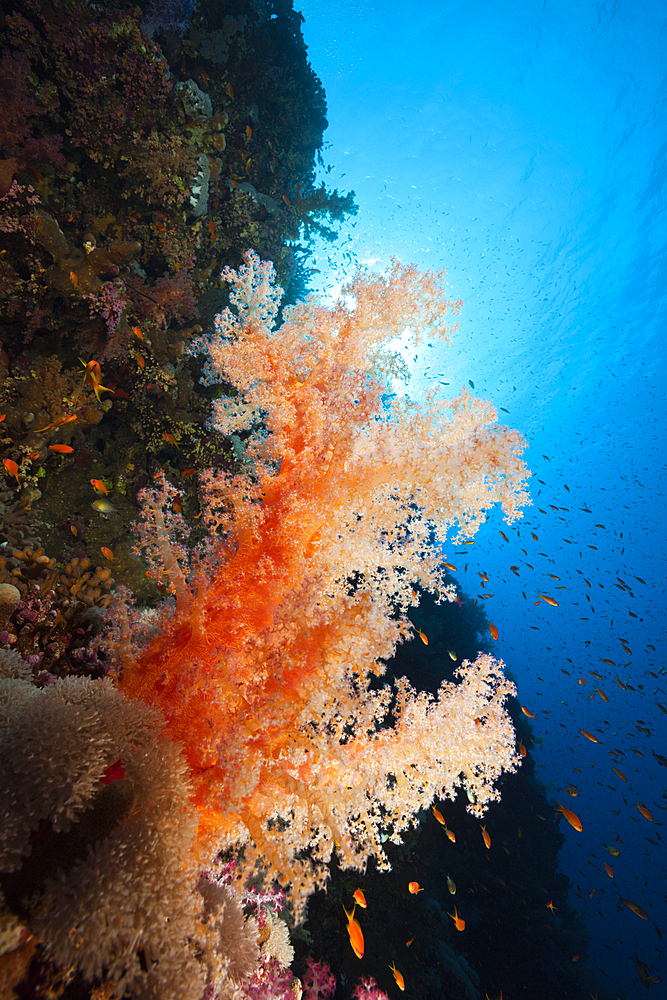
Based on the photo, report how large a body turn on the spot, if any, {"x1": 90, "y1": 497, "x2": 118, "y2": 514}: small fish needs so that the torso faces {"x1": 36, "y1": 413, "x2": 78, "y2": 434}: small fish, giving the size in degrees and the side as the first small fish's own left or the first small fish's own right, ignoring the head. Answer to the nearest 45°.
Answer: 0° — it already faces it

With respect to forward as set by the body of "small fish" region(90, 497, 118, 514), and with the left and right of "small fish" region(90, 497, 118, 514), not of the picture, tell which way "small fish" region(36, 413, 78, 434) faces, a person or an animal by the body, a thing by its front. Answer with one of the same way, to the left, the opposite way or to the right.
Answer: the opposite way

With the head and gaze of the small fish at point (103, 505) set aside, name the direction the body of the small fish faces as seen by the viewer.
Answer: to the viewer's left

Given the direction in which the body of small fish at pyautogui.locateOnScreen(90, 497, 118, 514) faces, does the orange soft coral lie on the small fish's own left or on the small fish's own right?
on the small fish's own left
